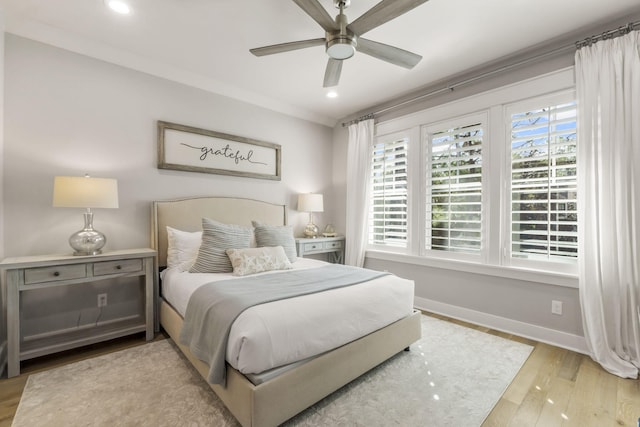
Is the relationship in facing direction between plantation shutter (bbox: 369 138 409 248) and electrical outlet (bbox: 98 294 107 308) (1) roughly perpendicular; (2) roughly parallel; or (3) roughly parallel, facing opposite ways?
roughly perpendicular

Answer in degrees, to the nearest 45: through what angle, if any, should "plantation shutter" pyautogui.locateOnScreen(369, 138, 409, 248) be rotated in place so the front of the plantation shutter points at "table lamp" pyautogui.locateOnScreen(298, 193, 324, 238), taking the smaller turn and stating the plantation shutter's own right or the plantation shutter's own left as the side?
approximately 45° to the plantation shutter's own right

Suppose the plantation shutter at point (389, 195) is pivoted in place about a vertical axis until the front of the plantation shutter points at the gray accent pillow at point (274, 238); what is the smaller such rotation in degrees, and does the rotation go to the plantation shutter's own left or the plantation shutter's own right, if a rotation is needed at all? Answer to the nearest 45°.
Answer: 0° — it already faces it

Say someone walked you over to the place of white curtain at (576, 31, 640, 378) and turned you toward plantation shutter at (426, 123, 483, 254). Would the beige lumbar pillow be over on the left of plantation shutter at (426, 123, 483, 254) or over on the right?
left
